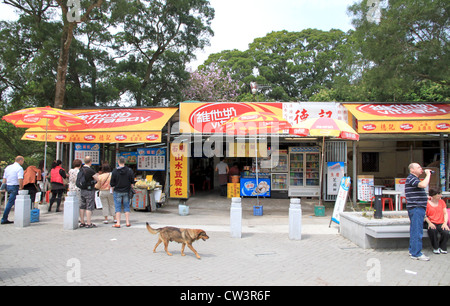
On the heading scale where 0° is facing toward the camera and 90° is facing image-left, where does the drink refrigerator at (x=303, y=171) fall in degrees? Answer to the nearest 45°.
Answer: approximately 0°

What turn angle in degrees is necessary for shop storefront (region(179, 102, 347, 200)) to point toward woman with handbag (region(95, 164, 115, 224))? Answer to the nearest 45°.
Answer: approximately 45° to its right

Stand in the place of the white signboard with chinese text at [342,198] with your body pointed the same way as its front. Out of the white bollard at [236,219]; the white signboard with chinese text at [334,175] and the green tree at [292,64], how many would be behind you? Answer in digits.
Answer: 2

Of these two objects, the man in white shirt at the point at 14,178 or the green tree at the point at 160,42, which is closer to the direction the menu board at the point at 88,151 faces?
the man in white shirt

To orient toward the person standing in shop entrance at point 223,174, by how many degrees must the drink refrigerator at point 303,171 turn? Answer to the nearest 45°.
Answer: approximately 90° to its right

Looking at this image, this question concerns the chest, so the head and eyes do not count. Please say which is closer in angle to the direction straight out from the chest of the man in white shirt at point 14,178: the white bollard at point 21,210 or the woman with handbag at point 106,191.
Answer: the woman with handbag

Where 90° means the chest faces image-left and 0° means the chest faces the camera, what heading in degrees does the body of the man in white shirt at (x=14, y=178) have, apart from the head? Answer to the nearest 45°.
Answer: approximately 225°

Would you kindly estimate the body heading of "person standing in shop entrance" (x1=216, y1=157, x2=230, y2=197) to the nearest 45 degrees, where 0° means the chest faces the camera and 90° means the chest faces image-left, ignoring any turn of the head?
approximately 180°

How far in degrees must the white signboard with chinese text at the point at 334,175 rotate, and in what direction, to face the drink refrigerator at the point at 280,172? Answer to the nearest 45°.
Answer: approximately 90° to its right
